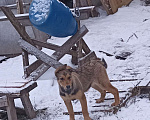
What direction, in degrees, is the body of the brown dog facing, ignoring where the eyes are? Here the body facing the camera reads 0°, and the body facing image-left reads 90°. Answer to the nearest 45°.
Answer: approximately 45°

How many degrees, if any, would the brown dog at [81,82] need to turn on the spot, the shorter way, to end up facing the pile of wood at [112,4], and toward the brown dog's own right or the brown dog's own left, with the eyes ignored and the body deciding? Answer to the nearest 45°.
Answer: approximately 135° to the brown dog's own right

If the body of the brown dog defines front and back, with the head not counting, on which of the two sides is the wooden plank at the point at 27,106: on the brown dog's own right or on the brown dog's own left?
on the brown dog's own right

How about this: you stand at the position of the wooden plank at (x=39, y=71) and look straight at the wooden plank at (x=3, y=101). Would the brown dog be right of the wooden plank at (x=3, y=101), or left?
left

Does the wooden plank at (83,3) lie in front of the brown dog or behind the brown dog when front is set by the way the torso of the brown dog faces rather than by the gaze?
behind

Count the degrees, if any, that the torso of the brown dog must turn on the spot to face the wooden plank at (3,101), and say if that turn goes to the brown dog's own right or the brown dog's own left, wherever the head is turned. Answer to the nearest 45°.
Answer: approximately 45° to the brown dog's own right

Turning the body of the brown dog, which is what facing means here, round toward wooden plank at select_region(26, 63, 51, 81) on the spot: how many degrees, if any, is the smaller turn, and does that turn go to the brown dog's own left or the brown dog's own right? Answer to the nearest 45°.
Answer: approximately 90° to the brown dog's own right

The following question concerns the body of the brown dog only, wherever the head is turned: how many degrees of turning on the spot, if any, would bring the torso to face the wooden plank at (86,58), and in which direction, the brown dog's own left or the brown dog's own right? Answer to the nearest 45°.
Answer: approximately 135° to the brown dog's own right

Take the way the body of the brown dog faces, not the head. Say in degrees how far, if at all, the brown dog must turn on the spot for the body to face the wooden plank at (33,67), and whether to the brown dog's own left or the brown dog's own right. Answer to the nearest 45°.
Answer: approximately 90° to the brown dog's own right
